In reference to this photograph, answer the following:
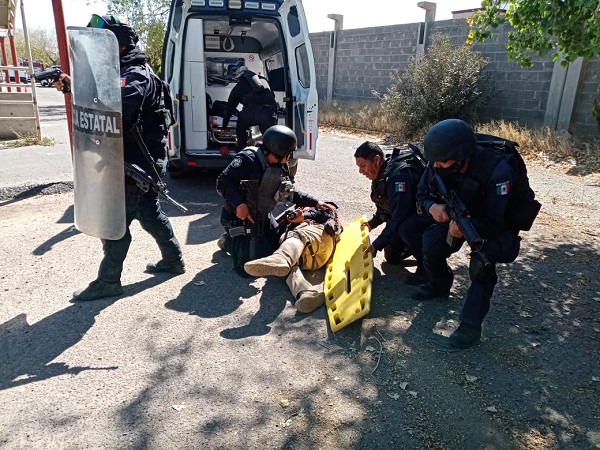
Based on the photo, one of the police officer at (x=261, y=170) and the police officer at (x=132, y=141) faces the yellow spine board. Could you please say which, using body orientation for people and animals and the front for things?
the police officer at (x=261, y=170)

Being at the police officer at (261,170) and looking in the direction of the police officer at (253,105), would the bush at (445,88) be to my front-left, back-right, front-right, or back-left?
front-right

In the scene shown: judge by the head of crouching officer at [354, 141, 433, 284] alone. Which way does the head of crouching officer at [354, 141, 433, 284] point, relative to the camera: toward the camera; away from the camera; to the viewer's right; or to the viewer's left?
to the viewer's left

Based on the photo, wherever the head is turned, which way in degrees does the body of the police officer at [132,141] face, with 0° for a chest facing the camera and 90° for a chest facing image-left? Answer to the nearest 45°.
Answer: approximately 90°

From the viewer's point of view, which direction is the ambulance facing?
away from the camera

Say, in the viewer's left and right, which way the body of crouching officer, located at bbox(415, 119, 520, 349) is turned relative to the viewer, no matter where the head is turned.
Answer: facing the viewer and to the left of the viewer

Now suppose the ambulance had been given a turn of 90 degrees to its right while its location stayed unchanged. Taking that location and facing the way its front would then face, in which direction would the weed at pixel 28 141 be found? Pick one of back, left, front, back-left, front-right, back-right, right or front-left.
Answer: back-left

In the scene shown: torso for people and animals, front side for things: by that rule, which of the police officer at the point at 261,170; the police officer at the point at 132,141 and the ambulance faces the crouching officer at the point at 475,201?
the police officer at the point at 261,170

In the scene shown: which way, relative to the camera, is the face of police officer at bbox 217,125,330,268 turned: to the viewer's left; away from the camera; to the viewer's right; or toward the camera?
to the viewer's right

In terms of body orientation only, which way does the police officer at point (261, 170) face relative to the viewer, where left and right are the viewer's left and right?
facing the viewer and to the right of the viewer

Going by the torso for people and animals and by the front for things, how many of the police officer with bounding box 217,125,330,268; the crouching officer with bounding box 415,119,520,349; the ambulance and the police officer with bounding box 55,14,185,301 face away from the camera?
1

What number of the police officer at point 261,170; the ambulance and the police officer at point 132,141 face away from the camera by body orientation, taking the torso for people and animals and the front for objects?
1

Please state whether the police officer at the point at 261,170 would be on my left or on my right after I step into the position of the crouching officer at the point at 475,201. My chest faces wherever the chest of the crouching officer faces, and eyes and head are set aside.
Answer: on my right

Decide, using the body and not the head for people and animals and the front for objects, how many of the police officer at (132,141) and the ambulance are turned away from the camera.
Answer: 1

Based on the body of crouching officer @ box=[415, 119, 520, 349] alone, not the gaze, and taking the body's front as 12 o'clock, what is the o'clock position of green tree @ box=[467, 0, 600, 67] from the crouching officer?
The green tree is roughly at 5 o'clock from the crouching officer.
